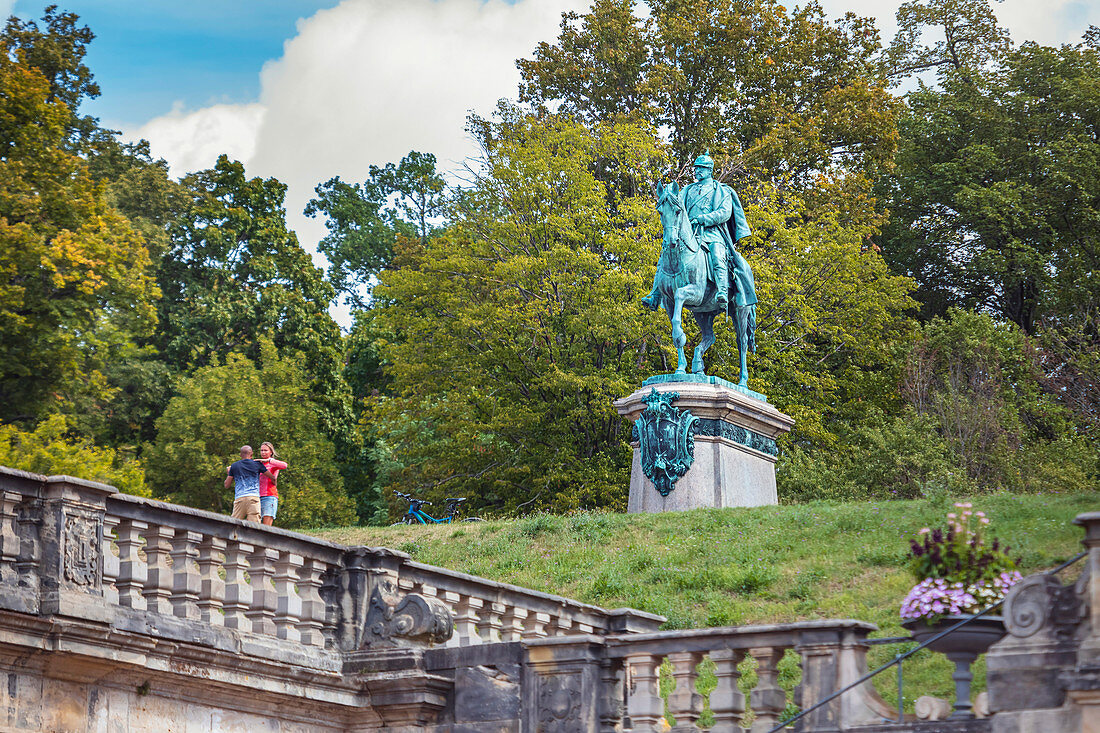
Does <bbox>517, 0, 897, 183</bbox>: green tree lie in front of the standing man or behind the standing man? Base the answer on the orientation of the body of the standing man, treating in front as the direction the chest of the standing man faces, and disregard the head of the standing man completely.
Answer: in front

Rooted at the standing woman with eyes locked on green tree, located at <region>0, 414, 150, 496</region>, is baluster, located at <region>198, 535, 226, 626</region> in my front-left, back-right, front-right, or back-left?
back-left

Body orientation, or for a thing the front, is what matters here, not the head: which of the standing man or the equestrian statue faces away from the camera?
the standing man

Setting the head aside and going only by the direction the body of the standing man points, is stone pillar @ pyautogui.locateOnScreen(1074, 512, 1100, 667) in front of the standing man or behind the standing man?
behind

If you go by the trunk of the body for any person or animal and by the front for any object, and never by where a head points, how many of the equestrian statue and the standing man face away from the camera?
1

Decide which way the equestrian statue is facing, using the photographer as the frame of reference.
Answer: facing the viewer and to the left of the viewer

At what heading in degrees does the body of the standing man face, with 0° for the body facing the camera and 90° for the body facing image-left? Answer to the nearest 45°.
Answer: approximately 180°

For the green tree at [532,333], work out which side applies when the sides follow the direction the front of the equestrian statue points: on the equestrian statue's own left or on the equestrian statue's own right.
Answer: on the equestrian statue's own right

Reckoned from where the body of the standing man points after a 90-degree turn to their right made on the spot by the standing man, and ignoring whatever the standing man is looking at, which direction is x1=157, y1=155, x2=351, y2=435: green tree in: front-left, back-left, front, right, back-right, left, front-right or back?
left

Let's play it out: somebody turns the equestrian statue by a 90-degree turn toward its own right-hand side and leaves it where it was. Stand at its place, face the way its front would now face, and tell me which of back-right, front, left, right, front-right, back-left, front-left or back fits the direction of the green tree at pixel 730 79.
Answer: front-right

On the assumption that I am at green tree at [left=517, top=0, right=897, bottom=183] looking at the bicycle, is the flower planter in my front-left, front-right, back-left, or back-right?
front-left

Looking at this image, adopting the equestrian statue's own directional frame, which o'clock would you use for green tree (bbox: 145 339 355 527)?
The green tree is roughly at 3 o'clock from the equestrian statue.

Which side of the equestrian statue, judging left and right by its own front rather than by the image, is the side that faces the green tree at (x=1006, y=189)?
back

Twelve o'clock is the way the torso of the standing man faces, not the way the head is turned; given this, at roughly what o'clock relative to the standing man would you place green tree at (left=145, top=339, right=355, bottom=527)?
The green tree is roughly at 12 o'clock from the standing man.

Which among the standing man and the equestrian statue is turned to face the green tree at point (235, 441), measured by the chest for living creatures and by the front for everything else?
the standing man

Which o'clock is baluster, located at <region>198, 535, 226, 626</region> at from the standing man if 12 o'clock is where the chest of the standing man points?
The baluster is roughly at 6 o'clock from the standing man.
